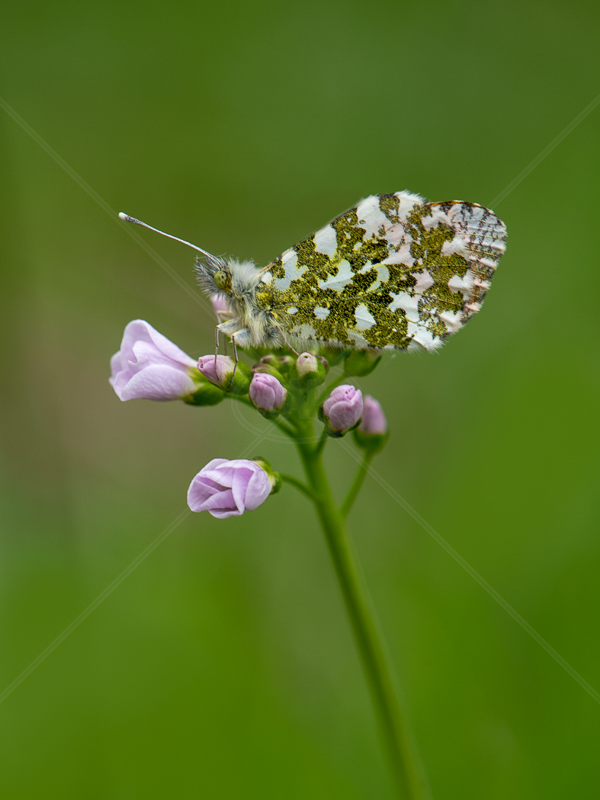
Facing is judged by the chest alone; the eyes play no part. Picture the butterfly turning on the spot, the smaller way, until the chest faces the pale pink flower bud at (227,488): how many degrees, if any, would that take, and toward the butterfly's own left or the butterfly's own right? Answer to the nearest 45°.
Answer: approximately 45° to the butterfly's own left

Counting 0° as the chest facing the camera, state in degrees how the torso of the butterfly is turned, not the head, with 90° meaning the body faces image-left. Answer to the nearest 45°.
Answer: approximately 90°
